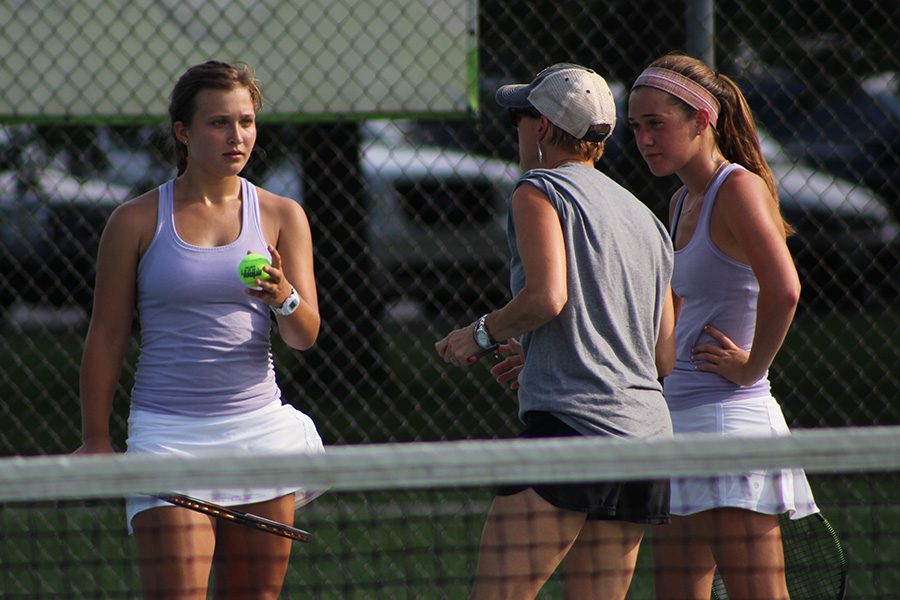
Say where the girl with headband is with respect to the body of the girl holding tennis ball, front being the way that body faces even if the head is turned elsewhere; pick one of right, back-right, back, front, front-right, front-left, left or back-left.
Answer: left

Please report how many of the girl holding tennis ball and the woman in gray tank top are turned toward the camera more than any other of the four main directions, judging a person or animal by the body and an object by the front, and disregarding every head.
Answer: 1

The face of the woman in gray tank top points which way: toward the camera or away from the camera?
away from the camera

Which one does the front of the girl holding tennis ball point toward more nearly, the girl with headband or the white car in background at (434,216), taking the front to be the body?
the girl with headband

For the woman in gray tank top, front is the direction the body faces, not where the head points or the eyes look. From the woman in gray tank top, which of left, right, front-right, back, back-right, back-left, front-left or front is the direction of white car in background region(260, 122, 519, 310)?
front-right

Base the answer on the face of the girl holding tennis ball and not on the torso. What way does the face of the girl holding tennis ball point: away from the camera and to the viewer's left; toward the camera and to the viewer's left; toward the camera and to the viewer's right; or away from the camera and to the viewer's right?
toward the camera and to the viewer's right

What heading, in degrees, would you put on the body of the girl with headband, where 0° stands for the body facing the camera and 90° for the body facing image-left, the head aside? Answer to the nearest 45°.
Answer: approximately 45°

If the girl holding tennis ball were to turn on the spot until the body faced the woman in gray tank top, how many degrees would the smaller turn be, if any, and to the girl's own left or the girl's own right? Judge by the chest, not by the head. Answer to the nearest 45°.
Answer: approximately 45° to the girl's own left

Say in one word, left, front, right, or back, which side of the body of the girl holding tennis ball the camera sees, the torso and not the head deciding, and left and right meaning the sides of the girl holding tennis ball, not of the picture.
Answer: front

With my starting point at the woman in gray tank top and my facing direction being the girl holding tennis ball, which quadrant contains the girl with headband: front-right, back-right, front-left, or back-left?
back-right

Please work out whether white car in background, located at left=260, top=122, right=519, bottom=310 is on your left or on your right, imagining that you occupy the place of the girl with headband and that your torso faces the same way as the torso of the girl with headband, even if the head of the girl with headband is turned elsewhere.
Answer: on your right

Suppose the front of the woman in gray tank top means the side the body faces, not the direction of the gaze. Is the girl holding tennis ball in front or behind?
in front

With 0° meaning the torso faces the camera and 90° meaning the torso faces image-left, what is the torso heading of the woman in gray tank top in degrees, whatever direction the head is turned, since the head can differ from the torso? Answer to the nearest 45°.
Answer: approximately 135°
